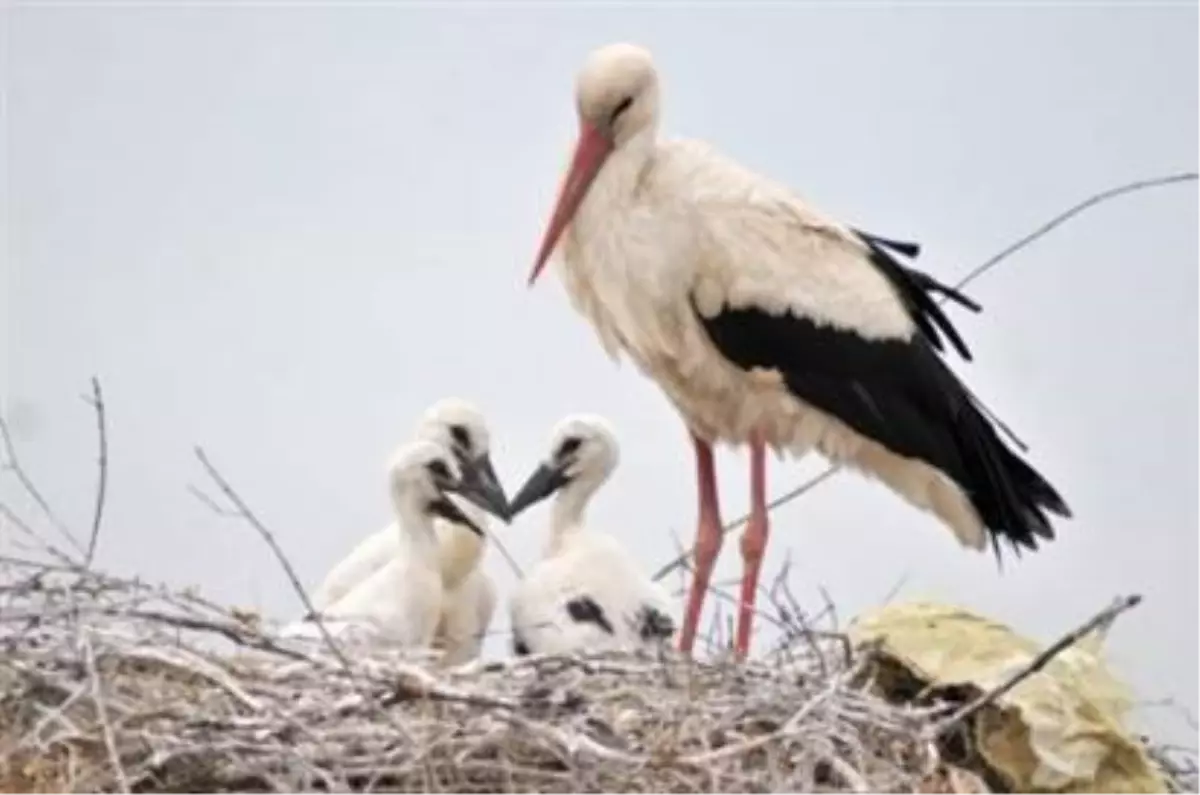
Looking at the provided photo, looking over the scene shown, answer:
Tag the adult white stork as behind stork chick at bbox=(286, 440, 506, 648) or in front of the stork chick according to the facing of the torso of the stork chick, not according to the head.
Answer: in front

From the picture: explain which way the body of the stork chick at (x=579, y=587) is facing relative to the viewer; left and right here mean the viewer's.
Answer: facing to the left of the viewer

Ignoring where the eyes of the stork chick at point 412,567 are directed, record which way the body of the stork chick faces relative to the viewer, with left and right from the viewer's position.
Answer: facing to the right of the viewer

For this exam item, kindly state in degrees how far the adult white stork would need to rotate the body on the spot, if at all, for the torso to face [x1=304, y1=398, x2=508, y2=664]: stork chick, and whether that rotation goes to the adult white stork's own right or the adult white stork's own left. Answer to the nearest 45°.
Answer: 0° — it already faces it

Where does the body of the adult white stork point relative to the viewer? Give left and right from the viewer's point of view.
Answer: facing to the left of the viewer

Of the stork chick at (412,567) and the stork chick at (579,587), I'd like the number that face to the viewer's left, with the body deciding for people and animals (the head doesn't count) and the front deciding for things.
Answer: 1

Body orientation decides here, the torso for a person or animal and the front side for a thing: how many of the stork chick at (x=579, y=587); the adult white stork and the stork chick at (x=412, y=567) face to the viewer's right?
1

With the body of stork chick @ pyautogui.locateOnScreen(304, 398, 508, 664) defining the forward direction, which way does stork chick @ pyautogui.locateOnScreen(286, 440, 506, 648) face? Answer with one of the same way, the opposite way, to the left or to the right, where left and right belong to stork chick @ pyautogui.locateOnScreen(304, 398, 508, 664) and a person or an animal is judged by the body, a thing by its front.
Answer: the same way

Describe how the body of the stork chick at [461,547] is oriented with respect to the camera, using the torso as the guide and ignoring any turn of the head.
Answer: to the viewer's right

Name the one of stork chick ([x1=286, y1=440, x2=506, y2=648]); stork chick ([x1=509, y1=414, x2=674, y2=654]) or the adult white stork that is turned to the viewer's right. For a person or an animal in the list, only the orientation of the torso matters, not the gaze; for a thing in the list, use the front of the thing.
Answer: stork chick ([x1=286, y1=440, x2=506, y2=648])
